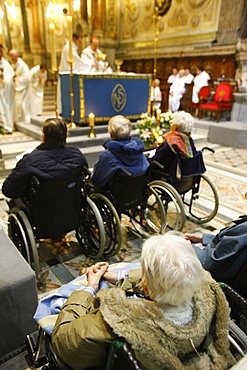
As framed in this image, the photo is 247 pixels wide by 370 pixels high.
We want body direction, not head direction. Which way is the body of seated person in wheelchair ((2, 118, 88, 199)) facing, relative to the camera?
away from the camera

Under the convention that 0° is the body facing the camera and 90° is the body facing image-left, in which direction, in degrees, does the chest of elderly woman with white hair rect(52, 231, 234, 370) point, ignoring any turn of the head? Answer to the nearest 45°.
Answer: approximately 135°

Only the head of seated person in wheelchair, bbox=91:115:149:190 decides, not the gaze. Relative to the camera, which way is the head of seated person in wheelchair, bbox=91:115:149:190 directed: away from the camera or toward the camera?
away from the camera

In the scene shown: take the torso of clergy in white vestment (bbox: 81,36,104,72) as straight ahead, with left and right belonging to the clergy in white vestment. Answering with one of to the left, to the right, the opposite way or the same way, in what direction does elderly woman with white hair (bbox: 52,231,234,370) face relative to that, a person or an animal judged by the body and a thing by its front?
the opposite way

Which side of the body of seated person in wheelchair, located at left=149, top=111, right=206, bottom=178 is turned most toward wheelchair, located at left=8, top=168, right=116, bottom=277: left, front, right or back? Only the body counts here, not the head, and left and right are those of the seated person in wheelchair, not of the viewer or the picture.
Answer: left

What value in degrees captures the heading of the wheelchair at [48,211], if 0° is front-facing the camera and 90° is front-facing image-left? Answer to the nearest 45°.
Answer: approximately 180°

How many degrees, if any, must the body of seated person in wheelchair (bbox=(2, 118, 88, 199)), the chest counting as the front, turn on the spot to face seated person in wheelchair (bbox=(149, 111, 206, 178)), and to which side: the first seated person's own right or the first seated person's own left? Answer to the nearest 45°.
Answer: approximately 90° to the first seated person's own right

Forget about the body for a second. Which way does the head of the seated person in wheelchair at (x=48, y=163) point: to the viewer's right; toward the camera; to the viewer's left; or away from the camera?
away from the camera

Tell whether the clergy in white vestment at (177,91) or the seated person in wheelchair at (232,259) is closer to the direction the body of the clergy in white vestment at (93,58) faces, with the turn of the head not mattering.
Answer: the seated person in wheelchair
